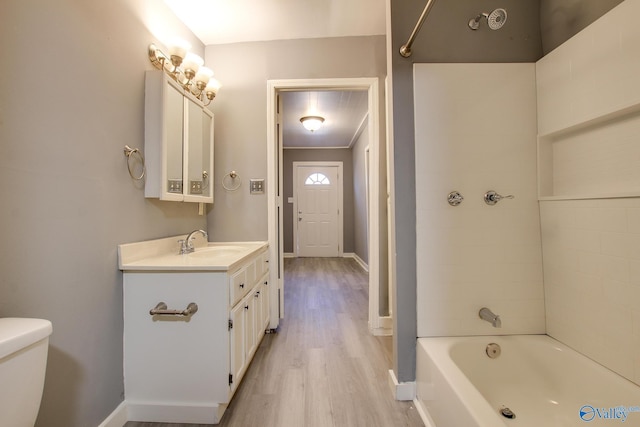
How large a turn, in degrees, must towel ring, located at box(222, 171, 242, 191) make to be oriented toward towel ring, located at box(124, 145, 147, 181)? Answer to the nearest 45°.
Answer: approximately 45° to its right

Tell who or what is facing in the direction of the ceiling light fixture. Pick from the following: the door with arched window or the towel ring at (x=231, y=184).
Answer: the door with arched window

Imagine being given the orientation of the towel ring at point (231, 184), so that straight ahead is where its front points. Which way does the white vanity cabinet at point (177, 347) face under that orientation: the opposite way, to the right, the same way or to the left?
to the left

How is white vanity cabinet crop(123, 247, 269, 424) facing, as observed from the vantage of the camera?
facing to the right of the viewer

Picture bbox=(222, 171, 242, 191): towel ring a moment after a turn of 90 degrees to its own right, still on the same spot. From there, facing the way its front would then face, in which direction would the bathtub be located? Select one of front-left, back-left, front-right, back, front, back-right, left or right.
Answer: back-left

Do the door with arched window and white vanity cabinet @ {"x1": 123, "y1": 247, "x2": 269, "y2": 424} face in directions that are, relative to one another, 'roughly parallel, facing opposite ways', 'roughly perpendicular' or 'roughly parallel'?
roughly perpendicular

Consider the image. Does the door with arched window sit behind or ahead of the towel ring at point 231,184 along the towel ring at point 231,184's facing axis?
behind

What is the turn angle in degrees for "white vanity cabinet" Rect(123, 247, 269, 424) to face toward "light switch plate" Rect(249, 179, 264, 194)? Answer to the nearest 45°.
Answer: approximately 45° to its left

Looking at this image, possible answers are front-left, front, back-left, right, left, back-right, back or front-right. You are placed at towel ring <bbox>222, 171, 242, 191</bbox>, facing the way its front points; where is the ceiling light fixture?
back-left
